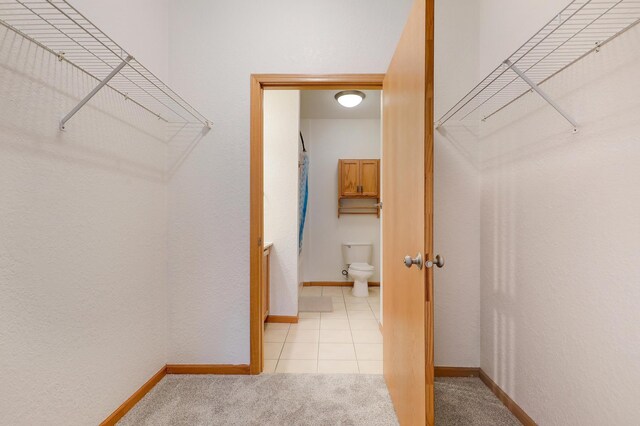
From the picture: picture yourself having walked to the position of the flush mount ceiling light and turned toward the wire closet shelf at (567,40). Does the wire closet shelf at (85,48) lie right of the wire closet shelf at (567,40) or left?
right

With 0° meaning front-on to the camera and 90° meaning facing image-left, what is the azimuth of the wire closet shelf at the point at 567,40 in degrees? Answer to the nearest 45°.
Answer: approximately 90°

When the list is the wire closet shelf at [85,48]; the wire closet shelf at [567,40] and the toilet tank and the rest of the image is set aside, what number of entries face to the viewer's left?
1

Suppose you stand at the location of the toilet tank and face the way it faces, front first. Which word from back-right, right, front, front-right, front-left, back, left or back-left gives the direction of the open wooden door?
front

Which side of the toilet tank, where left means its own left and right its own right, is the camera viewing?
front

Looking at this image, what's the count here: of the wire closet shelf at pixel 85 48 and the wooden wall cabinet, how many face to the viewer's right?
1

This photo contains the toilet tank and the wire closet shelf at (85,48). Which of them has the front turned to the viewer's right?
the wire closet shelf

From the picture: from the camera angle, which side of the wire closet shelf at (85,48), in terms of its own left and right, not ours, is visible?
right

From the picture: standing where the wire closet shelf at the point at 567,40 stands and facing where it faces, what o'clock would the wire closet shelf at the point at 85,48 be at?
the wire closet shelf at the point at 85,48 is roughly at 11 o'clock from the wire closet shelf at the point at 567,40.

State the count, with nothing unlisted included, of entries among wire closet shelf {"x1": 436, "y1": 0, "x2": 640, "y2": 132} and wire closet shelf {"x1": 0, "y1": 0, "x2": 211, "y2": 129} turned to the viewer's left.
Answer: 1
